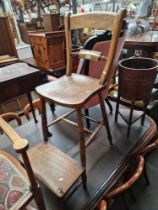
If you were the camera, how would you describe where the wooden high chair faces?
facing the viewer and to the left of the viewer

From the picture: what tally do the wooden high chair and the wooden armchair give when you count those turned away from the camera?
0

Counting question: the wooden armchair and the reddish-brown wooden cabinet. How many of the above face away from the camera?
0

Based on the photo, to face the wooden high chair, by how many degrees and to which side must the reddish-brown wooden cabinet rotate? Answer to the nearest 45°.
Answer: approximately 45° to its left

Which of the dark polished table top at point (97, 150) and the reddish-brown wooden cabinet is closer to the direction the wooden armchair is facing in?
the dark polished table top

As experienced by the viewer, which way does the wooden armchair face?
facing the viewer and to the right of the viewer

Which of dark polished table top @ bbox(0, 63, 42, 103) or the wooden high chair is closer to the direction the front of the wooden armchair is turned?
the wooden high chair

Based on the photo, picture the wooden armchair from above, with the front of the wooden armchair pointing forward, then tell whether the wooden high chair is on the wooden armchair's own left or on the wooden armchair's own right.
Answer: on the wooden armchair's own left

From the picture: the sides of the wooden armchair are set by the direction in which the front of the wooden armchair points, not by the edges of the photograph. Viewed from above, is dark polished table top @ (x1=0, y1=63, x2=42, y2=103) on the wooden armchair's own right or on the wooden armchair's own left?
on the wooden armchair's own left

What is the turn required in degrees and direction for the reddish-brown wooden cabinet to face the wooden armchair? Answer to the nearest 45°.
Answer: approximately 45° to its left

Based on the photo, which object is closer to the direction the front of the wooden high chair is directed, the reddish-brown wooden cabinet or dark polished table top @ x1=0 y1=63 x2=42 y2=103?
the dark polished table top

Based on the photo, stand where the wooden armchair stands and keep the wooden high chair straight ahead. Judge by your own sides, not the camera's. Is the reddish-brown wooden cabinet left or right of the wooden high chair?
left

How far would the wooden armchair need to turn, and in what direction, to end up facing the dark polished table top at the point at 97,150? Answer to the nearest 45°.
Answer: approximately 45° to its left

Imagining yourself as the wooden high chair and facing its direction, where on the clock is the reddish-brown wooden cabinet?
The reddish-brown wooden cabinet is roughly at 4 o'clock from the wooden high chair.
